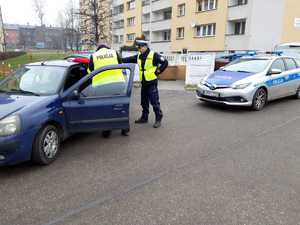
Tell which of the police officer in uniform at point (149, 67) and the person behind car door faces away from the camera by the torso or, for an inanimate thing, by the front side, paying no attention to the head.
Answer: the person behind car door

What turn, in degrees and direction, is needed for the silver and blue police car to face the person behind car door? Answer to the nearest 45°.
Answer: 0° — it already faces them

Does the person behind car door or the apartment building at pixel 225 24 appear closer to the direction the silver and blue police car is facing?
the person behind car door

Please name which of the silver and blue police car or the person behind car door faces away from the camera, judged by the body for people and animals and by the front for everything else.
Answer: the person behind car door

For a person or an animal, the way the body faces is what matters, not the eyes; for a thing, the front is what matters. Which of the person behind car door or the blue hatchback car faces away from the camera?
the person behind car door

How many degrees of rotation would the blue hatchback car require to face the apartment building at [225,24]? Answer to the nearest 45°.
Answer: approximately 180°

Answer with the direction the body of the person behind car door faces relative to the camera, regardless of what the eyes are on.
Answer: away from the camera

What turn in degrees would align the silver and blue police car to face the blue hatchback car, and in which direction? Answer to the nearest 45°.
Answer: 0° — it already faces it

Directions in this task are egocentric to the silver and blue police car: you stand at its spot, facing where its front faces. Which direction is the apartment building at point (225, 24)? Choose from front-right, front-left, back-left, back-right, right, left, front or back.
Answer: back-right
